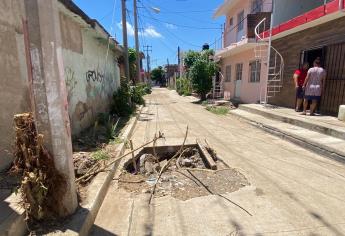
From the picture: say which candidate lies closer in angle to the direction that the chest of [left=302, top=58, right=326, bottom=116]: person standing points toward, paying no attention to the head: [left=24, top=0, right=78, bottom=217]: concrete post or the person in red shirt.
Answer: the person in red shirt

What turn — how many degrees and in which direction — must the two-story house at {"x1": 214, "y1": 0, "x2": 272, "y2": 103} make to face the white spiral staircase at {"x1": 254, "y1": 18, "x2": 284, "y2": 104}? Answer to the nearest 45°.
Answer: approximately 45° to its left

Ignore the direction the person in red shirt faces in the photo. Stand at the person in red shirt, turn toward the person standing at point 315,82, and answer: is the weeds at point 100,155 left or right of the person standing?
right

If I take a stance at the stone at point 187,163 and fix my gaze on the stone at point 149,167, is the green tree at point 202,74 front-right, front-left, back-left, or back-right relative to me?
back-right

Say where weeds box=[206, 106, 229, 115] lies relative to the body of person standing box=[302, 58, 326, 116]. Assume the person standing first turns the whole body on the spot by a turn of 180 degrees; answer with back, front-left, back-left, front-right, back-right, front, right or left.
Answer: back-right

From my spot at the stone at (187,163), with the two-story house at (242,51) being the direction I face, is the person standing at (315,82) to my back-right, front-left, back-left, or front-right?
front-right

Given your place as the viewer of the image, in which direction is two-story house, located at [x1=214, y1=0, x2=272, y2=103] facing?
facing the viewer and to the left of the viewer

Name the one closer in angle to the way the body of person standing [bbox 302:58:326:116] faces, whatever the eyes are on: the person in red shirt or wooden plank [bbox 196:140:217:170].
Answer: the person in red shirt

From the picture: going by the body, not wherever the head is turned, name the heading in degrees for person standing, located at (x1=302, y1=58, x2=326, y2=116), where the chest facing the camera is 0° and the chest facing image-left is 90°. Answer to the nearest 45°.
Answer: approximately 180°

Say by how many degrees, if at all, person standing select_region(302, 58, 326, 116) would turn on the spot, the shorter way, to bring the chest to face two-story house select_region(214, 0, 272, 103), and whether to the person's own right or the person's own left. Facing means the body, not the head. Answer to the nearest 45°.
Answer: approximately 45° to the person's own left

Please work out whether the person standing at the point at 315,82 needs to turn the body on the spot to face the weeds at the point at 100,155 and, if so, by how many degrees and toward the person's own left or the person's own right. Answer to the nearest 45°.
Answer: approximately 135° to the person's own left

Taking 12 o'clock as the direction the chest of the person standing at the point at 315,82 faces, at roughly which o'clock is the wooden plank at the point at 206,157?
The wooden plank is roughly at 7 o'clock from the person standing.

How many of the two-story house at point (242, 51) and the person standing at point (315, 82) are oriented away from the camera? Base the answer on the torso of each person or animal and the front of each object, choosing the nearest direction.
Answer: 1

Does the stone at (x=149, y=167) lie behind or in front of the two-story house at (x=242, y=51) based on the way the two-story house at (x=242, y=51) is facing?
in front
